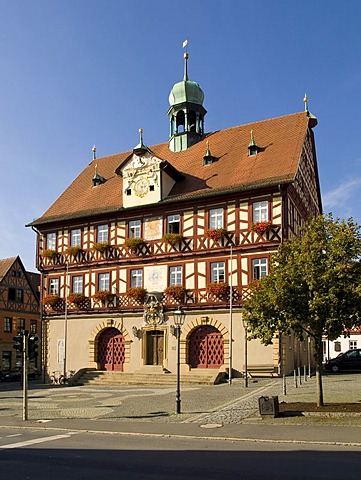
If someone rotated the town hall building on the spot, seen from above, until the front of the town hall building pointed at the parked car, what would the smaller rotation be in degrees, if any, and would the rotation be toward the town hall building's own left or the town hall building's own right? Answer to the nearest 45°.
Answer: approximately 135° to the town hall building's own left

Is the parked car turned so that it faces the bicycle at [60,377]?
yes

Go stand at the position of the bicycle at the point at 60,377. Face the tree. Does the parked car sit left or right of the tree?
left

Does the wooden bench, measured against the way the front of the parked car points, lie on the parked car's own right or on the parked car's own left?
on the parked car's own left

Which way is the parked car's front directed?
to the viewer's left

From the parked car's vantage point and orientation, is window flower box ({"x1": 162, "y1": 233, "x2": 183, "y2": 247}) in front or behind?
in front

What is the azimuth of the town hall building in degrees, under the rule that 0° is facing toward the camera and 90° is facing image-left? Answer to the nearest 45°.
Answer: approximately 45°

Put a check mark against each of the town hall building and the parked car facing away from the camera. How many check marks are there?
0
